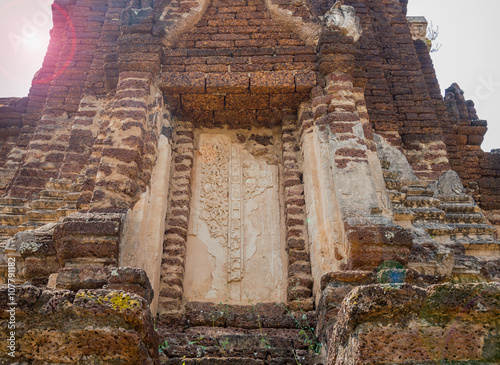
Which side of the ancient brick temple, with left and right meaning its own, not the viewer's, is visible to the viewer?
front
